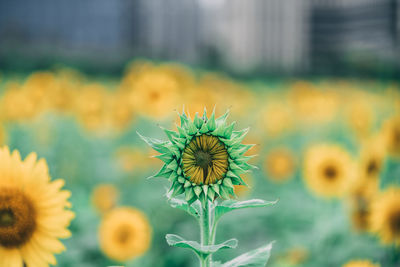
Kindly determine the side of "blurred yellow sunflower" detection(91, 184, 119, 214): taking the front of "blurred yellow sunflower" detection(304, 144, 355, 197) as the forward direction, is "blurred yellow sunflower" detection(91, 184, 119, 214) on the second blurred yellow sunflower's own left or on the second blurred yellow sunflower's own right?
on the second blurred yellow sunflower's own right

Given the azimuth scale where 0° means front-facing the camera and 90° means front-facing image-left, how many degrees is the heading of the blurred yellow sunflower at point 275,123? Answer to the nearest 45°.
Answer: approximately 0°

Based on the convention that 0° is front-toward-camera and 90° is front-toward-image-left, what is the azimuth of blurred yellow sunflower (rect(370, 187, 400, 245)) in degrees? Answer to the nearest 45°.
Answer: approximately 0°

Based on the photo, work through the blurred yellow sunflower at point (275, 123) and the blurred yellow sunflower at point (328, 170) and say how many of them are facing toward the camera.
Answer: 2

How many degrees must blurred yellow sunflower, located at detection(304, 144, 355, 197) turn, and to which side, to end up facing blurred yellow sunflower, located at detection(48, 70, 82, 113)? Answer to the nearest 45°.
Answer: approximately 90° to its right
